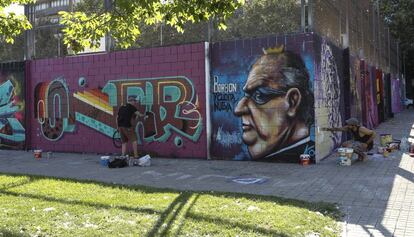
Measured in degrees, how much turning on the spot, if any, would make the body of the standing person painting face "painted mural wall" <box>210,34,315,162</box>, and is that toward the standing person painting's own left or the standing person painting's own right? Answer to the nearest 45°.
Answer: approximately 90° to the standing person painting's own right

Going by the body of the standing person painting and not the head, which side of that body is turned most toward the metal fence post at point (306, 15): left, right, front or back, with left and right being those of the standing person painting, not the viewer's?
right

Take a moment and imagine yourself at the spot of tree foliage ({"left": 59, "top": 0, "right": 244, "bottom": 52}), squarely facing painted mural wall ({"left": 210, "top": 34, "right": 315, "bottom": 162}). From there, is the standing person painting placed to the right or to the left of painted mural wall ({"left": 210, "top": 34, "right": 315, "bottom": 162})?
left

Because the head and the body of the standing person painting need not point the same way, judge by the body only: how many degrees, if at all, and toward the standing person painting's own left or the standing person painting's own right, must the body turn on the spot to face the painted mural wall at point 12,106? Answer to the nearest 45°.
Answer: approximately 90° to the standing person painting's own left

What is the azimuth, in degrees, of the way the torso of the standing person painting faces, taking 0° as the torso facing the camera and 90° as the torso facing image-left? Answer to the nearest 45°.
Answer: approximately 225°

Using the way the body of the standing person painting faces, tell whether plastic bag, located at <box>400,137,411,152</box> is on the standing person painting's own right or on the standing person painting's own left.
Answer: on the standing person painting's own right

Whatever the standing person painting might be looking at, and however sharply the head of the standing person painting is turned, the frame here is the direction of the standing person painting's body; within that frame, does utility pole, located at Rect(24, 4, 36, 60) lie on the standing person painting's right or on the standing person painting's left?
on the standing person painting's left

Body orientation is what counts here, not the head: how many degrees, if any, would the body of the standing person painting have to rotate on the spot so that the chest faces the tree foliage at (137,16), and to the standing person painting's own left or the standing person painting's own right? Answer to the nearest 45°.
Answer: approximately 135° to the standing person painting's own right

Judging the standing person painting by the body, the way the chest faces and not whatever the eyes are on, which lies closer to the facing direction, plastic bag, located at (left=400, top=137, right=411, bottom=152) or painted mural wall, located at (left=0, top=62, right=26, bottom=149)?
the plastic bag
